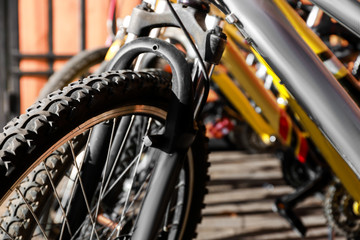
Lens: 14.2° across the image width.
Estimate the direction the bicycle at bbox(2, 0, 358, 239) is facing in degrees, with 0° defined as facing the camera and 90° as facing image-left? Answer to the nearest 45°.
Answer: approximately 45°
